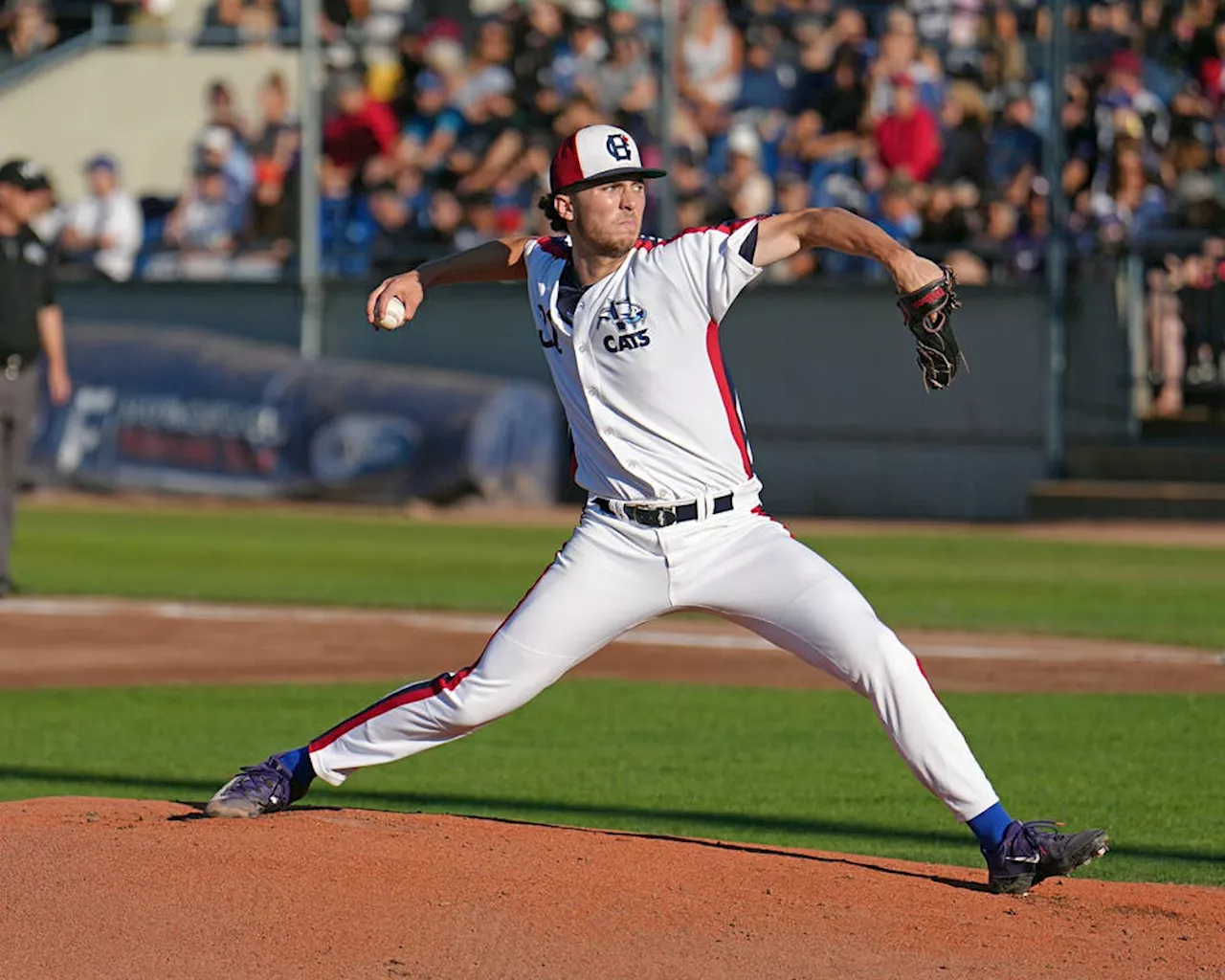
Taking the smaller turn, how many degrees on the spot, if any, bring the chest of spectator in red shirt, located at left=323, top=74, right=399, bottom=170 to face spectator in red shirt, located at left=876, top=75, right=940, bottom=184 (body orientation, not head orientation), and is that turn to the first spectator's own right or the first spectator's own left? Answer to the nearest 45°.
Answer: approximately 45° to the first spectator's own left

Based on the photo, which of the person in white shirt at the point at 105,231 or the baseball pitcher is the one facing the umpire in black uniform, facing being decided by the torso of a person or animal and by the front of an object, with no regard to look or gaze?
the person in white shirt

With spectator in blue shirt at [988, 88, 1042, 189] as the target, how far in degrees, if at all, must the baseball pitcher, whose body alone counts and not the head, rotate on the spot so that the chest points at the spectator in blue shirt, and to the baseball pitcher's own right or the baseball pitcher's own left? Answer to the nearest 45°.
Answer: approximately 180°

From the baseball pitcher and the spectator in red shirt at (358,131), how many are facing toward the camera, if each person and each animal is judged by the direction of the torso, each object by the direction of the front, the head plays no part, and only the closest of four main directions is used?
2

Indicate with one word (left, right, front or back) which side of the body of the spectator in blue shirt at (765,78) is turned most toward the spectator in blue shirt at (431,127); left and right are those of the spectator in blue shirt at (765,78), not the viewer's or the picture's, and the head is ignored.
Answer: right

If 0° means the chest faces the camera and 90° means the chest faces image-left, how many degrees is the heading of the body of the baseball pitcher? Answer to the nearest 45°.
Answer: approximately 0°

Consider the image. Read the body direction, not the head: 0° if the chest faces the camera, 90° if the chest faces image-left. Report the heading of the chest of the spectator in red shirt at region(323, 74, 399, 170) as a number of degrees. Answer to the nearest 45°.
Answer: approximately 0°

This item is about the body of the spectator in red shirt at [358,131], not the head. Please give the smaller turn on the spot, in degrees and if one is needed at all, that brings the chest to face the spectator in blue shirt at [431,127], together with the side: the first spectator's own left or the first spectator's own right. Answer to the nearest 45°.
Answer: approximately 45° to the first spectator's own left
